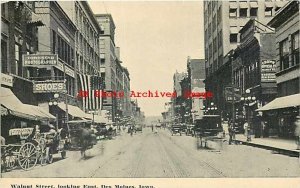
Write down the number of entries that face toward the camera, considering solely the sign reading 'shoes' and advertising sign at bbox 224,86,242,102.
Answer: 2

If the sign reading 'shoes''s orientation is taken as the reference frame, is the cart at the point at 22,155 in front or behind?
in front

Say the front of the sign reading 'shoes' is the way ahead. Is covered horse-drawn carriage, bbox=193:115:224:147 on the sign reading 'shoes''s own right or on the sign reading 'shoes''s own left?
on the sign reading 'shoes''s own left

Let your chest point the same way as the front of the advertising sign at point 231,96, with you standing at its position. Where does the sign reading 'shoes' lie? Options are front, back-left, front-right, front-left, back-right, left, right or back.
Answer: front-right

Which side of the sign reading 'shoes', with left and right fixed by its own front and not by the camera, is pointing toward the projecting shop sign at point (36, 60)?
front

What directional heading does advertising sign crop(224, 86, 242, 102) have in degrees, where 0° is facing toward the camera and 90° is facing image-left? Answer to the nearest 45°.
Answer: approximately 0°

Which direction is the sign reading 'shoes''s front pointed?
toward the camera
